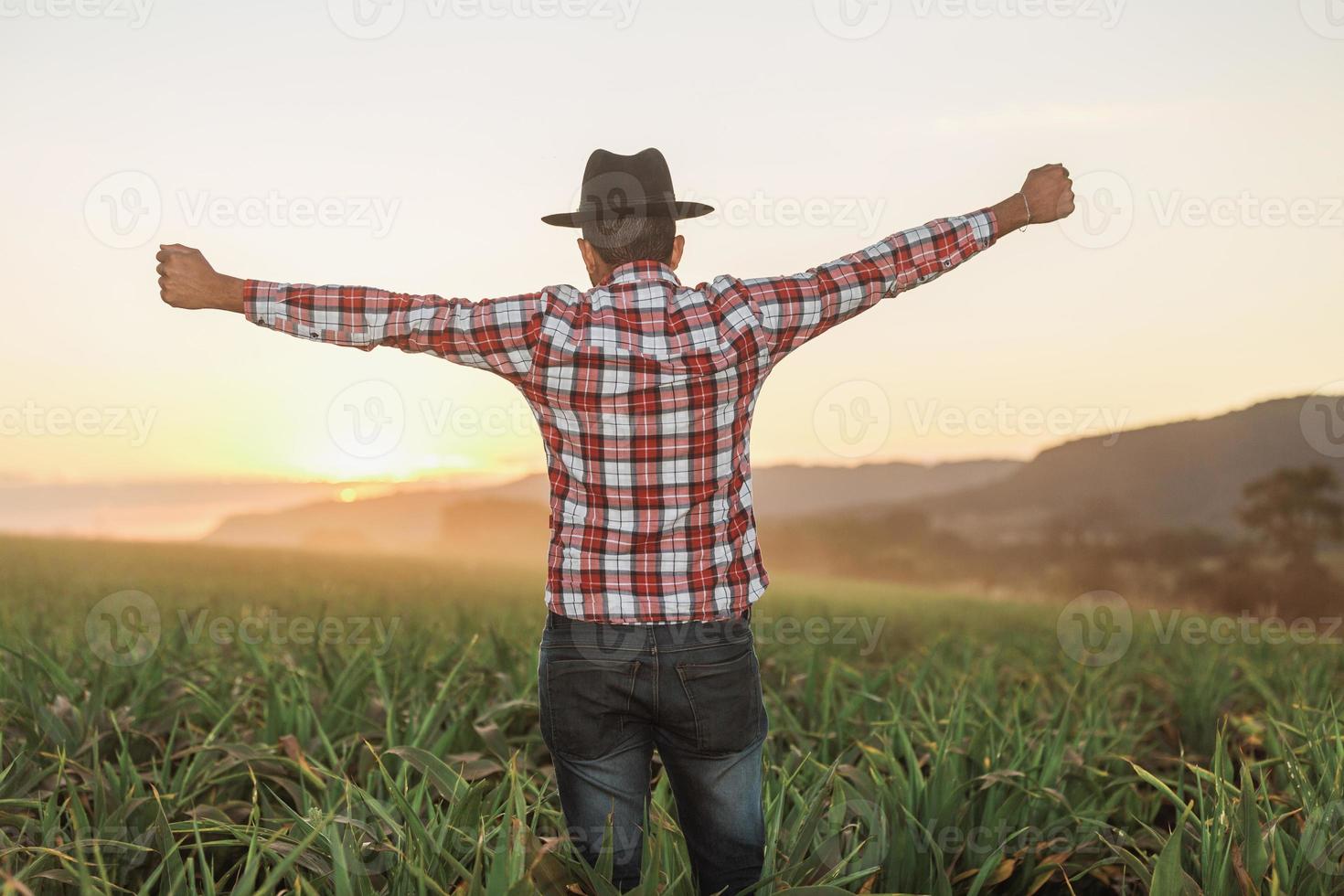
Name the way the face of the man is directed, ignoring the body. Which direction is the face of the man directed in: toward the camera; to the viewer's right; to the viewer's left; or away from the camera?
away from the camera

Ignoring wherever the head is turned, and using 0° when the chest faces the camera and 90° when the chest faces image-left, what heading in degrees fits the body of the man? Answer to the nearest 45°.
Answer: approximately 180°
